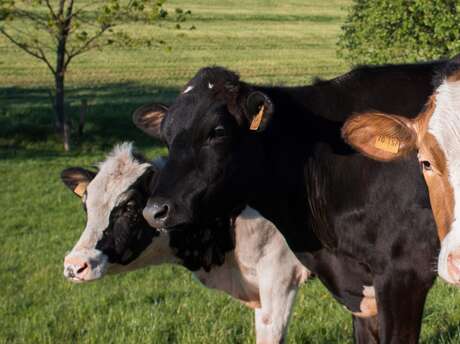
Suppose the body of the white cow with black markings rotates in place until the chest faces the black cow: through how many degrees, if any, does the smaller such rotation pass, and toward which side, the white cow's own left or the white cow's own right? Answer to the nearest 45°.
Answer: approximately 135° to the white cow's own left

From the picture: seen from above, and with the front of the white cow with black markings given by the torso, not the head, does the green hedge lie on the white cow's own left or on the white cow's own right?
on the white cow's own right

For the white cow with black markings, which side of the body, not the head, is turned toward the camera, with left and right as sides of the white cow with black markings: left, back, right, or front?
left
